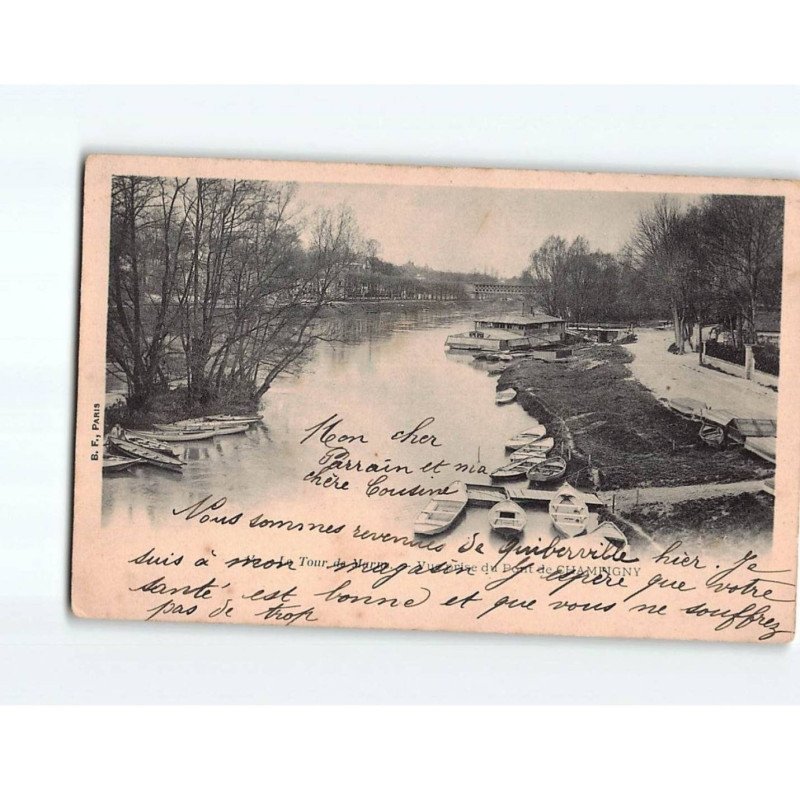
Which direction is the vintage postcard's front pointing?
toward the camera
